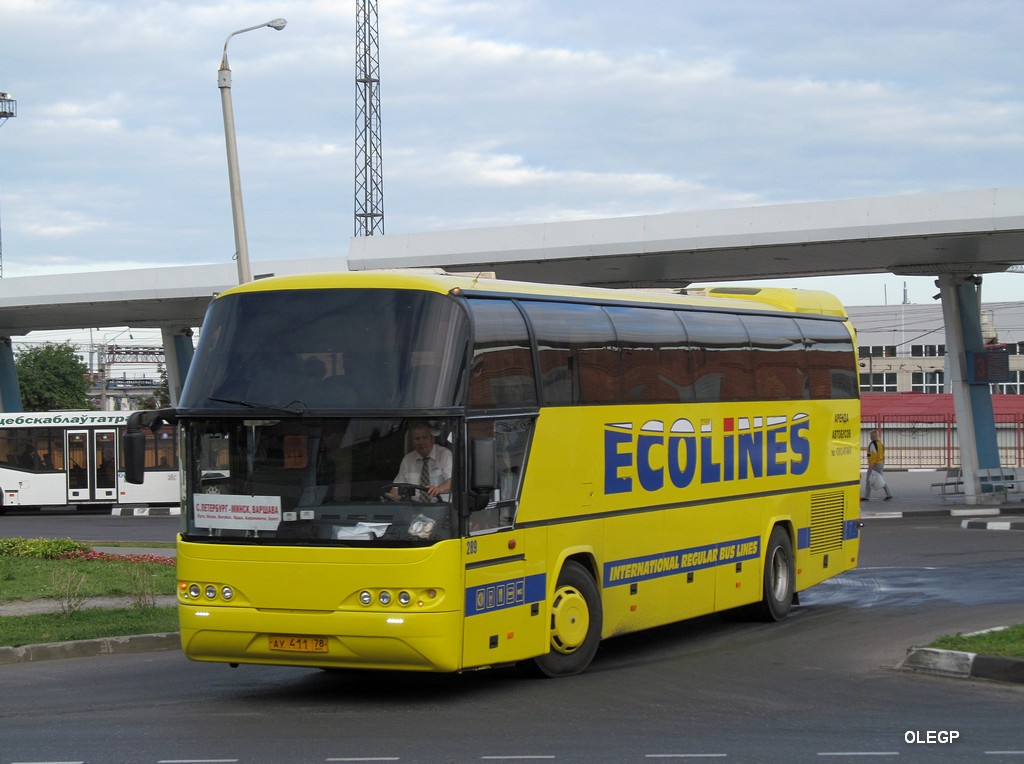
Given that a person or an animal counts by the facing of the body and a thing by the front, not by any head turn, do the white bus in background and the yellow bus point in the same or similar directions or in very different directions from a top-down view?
very different directions

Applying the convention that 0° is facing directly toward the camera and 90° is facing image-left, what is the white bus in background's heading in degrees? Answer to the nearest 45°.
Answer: approximately 270°

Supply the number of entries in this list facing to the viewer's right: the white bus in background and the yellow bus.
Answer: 1

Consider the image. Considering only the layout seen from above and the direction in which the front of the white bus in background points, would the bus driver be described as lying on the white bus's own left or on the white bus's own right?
on the white bus's own right

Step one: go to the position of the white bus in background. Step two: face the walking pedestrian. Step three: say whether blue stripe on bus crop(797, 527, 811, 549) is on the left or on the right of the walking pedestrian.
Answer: right

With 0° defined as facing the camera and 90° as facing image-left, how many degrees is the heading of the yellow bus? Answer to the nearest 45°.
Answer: approximately 45°
